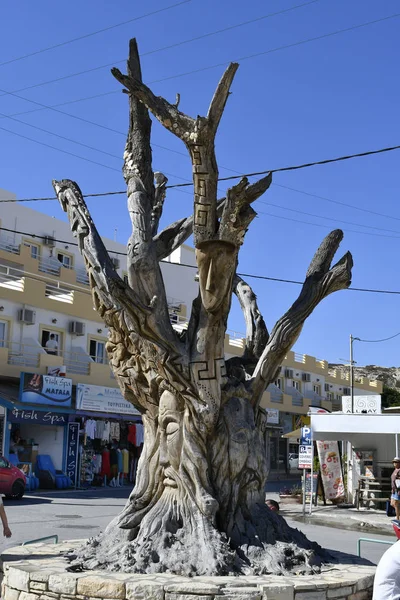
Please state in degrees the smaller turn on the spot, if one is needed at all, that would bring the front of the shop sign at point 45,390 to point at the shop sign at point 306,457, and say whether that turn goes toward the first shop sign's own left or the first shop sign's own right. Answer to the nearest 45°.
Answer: approximately 45° to the first shop sign's own left

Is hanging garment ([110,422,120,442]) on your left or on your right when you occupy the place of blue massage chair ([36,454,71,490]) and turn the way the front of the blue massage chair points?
on your left

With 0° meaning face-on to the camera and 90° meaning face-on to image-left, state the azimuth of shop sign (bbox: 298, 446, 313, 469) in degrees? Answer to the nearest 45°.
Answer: approximately 0°

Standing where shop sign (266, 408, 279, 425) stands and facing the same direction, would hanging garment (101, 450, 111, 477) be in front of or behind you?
in front
